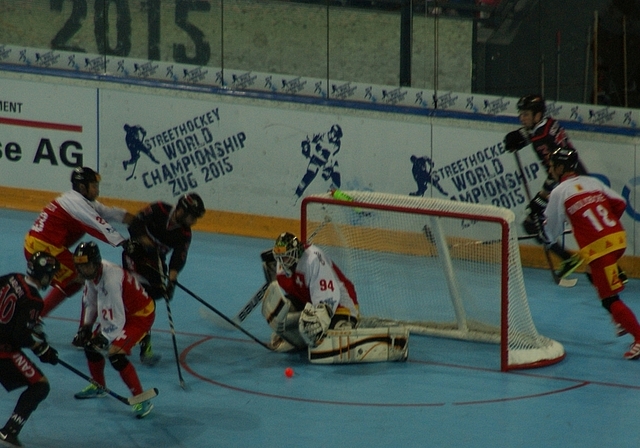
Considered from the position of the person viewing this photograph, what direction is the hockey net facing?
facing the viewer and to the left of the viewer

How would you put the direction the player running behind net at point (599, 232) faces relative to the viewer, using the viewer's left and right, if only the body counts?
facing away from the viewer and to the left of the viewer

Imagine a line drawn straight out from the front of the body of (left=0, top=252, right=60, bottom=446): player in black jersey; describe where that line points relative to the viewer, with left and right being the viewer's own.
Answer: facing away from the viewer and to the right of the viewer

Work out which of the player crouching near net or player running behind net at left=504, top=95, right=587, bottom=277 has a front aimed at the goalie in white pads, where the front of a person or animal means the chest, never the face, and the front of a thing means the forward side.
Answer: the player running behind net

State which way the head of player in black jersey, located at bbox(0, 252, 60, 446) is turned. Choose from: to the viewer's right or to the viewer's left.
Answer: to the viewer's right

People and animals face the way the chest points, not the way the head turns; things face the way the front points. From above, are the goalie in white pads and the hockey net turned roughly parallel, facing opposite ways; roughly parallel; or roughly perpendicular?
roughly parallel
